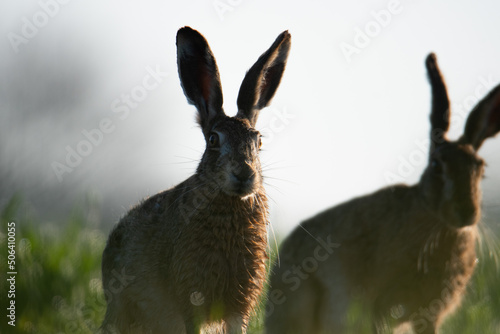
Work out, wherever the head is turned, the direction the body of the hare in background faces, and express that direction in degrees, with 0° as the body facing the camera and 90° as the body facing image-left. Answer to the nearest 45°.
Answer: approximately 315°

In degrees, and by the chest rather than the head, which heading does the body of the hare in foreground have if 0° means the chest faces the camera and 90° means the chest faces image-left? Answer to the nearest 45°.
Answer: approximately 315°
